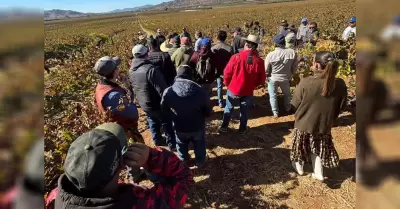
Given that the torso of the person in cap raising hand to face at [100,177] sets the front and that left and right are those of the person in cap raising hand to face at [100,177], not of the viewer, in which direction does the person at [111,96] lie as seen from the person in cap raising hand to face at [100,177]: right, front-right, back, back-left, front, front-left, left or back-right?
front-left

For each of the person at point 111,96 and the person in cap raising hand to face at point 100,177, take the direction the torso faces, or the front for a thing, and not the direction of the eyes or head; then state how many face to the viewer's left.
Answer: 0

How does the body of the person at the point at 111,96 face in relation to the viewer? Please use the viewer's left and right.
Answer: facing away from the viewer and to the right of the viewer

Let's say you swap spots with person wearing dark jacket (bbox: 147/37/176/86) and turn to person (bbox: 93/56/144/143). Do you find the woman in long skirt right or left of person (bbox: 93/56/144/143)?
left

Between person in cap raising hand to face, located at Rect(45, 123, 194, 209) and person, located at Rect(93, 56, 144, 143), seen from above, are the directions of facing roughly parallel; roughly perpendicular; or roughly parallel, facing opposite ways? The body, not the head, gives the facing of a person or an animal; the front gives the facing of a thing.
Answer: roughly parallel

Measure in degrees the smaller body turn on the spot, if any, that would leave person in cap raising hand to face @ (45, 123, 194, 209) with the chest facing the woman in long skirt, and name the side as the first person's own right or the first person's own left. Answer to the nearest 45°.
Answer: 0° — they already face them

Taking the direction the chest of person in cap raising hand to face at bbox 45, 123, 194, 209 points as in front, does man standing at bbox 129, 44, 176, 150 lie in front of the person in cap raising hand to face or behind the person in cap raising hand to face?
in front

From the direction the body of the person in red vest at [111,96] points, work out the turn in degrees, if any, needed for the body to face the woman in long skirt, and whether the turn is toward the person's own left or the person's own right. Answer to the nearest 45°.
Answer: approximately 45° to the person's own right

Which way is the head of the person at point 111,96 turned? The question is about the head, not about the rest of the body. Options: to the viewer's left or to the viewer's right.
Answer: to the viewer's right

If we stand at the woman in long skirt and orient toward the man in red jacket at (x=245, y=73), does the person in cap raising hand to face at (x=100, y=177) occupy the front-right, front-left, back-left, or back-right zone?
back-left

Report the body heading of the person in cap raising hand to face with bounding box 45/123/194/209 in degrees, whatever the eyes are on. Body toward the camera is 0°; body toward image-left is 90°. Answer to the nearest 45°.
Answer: approximately 225°
